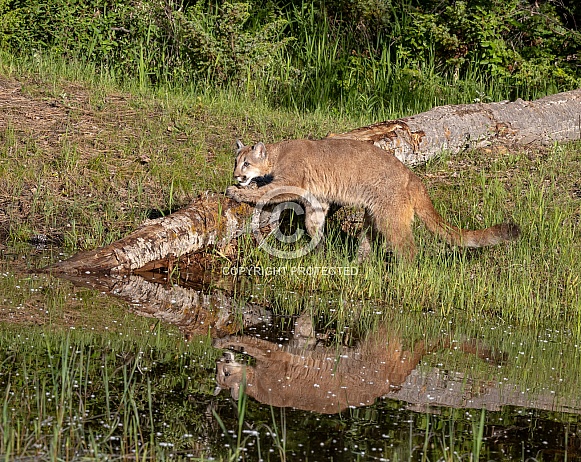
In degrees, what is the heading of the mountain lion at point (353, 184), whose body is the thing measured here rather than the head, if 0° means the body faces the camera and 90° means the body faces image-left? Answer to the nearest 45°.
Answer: approximately 90°
